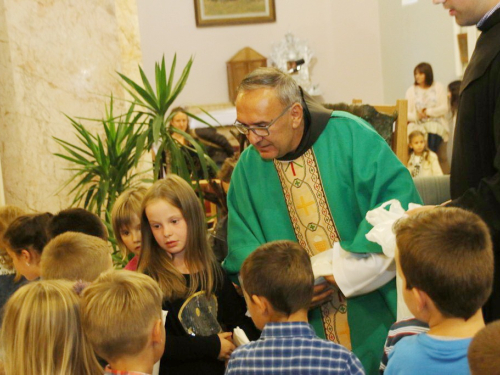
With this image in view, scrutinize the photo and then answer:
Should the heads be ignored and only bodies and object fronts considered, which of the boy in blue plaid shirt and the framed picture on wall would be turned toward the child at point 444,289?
the framed picture on wall

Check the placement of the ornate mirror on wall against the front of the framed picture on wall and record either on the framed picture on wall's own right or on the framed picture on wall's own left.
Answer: on the framed picture on wall's own left

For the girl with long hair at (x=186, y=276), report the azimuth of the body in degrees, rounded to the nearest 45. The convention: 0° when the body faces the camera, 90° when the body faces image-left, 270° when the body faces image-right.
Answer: approximately 0°

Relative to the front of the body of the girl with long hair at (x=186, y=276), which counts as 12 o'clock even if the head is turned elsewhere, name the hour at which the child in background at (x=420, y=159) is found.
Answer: The child in background is roughly at 7 o'clock from the girl with long hair.

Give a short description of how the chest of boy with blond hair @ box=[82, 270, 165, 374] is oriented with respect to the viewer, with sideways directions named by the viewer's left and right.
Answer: facing away from the viewer and to the right of the viewer

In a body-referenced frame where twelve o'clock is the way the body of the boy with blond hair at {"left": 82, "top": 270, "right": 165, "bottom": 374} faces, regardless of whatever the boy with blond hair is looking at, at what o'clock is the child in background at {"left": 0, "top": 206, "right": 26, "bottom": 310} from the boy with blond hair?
The child in background is roughly at 10 o'clock from the boy with blond hair.

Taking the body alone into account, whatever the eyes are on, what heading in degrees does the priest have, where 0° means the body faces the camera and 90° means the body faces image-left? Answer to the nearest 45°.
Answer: approximately 45°
